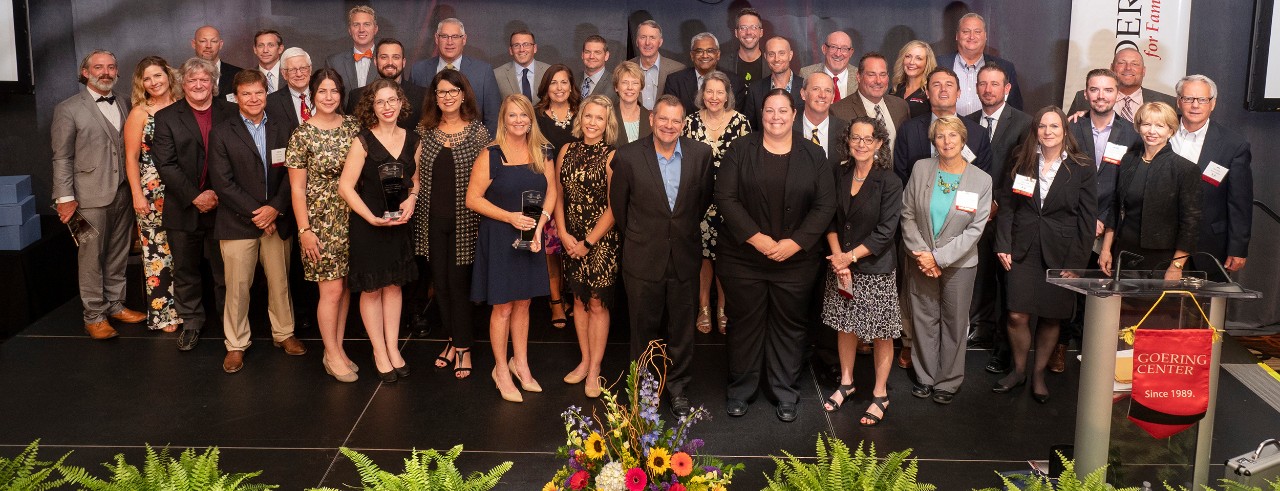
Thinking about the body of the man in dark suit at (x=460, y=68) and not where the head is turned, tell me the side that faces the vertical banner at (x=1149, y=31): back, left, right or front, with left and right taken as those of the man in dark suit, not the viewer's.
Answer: left

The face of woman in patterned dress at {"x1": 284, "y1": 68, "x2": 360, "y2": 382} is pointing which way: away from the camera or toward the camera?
toward the camera

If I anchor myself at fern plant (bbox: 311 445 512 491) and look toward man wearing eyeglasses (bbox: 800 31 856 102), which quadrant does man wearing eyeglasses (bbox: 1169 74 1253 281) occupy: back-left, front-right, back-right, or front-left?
front-right

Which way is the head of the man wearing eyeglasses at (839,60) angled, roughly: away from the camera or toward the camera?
toward the camera

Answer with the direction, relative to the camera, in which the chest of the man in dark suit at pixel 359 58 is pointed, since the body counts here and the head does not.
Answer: toward the camera

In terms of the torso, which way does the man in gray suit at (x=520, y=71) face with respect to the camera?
toward the camera

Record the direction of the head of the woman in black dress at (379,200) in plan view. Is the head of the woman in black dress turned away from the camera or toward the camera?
toward the camera

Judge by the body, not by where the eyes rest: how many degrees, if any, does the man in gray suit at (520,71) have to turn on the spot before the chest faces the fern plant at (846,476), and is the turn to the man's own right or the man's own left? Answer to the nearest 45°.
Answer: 0° — they already face it

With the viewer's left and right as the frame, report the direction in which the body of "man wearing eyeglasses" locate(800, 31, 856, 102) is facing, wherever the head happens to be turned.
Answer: facing the viewer

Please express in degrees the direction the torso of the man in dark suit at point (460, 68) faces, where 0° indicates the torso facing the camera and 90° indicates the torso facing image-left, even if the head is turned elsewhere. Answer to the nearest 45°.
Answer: approximately 0°

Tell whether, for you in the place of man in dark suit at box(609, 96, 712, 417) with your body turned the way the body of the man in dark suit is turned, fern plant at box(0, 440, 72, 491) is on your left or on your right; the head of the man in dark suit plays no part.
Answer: on your right

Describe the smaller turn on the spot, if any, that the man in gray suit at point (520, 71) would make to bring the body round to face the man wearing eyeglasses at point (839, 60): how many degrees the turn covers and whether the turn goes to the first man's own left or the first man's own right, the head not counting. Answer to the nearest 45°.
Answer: approximately 90° to the first man's own left
